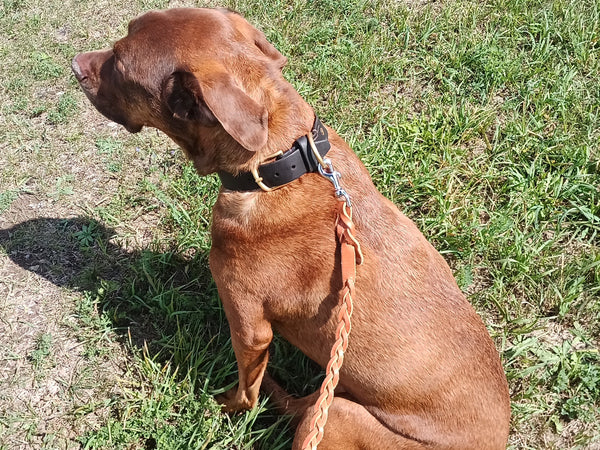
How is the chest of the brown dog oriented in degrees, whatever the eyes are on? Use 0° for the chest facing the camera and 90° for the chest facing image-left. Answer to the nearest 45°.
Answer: approximately 90°

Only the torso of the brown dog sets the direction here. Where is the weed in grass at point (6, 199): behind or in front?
in front
